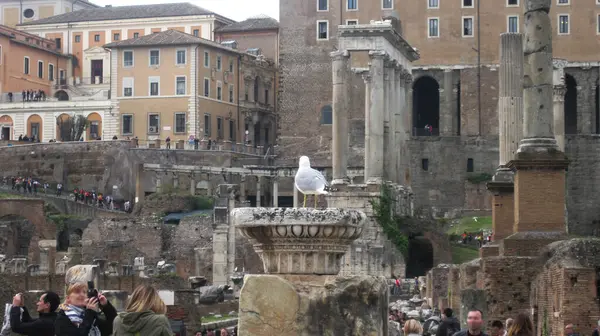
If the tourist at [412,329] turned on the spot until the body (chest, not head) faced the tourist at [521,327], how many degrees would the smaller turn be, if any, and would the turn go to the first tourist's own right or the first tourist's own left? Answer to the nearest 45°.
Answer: approximately 135° to the first tourist's own right

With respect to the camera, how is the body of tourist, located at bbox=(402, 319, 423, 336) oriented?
away from the camera

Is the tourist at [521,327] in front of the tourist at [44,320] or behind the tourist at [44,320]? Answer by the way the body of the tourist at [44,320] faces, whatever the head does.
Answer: behind
